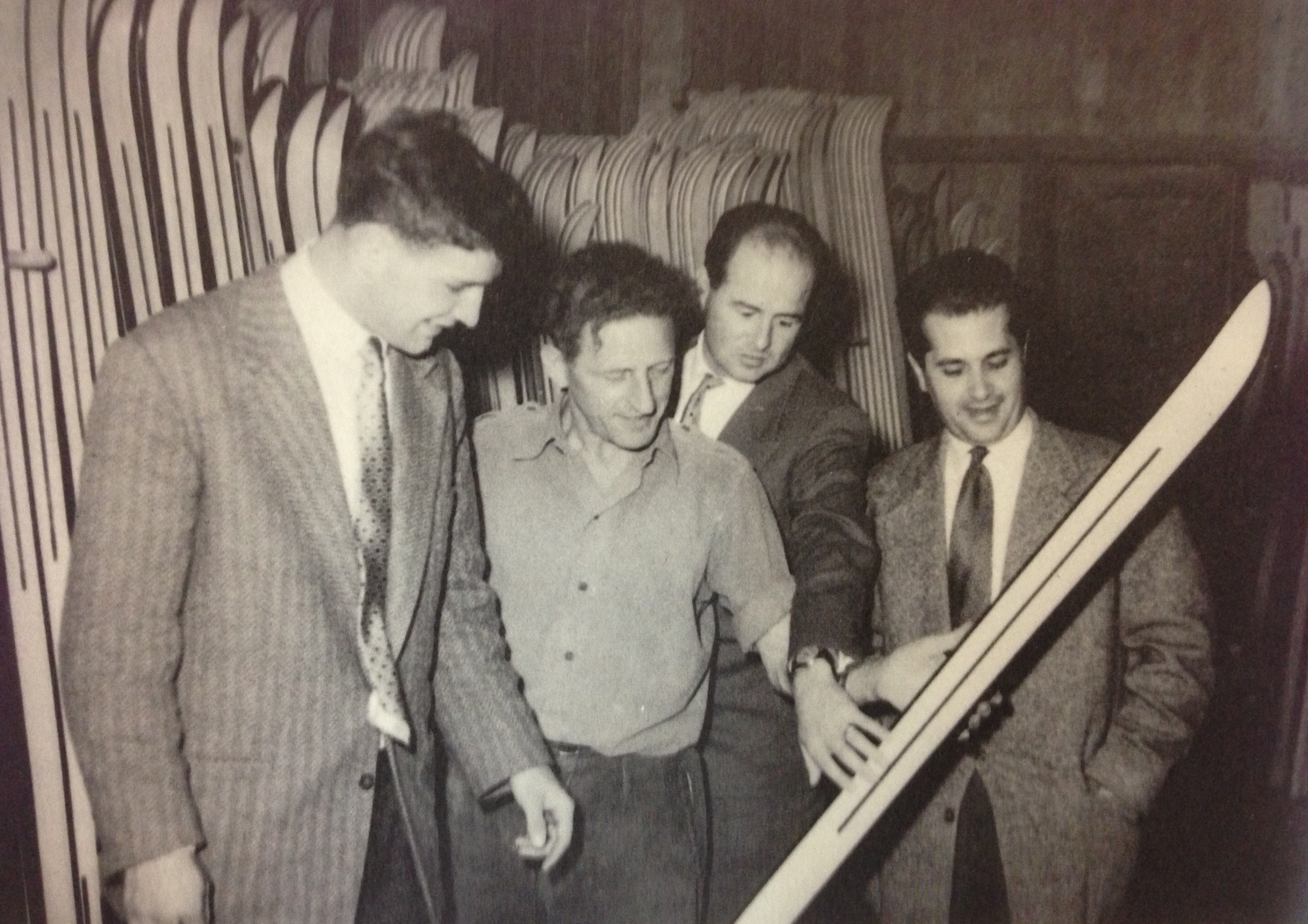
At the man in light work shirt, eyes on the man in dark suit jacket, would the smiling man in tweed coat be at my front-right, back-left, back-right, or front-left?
front-right

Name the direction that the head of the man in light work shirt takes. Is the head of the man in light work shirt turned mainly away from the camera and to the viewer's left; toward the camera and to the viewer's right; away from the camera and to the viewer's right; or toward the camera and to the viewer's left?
toward the camera and to the viewer's right

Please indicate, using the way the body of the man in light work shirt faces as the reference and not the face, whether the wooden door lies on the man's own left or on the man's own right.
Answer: on the man's own left

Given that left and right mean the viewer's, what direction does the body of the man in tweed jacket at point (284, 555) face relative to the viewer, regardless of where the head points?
facing the viewer and to the right of the viewer

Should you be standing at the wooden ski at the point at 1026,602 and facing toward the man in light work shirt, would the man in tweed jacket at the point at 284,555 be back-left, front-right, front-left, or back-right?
front-left

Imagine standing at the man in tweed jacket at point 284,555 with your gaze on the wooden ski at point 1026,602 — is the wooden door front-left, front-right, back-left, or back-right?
front-left

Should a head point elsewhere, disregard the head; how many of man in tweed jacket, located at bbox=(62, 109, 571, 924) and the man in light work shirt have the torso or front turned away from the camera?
0

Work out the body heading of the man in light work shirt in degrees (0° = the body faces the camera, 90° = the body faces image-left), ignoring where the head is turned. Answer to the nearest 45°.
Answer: approximately 0°
